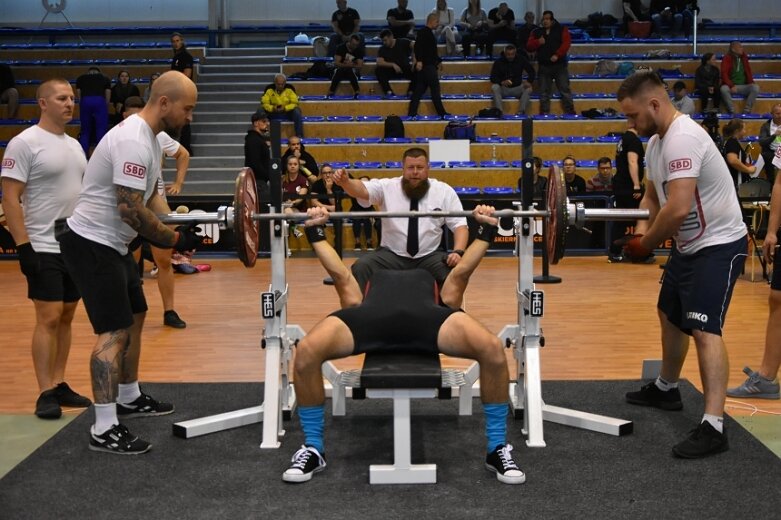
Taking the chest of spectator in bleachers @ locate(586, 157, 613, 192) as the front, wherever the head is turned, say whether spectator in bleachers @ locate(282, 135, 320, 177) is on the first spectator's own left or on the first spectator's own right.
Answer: on the first spectator's own right

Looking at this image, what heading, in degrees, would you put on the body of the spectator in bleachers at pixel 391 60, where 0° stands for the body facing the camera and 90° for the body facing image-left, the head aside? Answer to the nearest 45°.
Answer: approximately 0°

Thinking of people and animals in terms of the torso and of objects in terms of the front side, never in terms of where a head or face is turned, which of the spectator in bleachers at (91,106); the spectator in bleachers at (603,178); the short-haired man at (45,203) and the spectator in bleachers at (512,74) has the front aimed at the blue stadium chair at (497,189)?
the spectator in bleachers at (512,74)

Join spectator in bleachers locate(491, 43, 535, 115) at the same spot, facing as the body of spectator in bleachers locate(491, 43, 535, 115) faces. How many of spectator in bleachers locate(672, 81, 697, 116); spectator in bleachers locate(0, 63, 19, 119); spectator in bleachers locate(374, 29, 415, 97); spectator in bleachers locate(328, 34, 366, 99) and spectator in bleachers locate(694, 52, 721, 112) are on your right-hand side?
3

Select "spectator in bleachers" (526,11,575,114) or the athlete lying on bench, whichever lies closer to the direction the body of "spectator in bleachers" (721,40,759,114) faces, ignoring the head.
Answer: the athlete lying on bench

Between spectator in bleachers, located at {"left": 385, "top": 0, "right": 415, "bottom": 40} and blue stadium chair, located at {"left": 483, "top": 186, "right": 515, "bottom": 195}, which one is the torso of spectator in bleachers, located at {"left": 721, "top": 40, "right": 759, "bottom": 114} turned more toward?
the blue stadium chair

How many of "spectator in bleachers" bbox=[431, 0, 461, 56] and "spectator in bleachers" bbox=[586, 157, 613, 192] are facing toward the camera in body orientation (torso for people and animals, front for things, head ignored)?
2

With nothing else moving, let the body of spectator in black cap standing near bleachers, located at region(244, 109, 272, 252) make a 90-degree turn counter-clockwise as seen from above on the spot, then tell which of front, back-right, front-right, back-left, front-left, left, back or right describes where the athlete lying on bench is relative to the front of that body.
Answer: back

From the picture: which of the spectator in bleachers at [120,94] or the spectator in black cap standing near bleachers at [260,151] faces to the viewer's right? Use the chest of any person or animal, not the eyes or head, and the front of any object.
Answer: the spectator in black cap standing near bleachers at [260,151]
